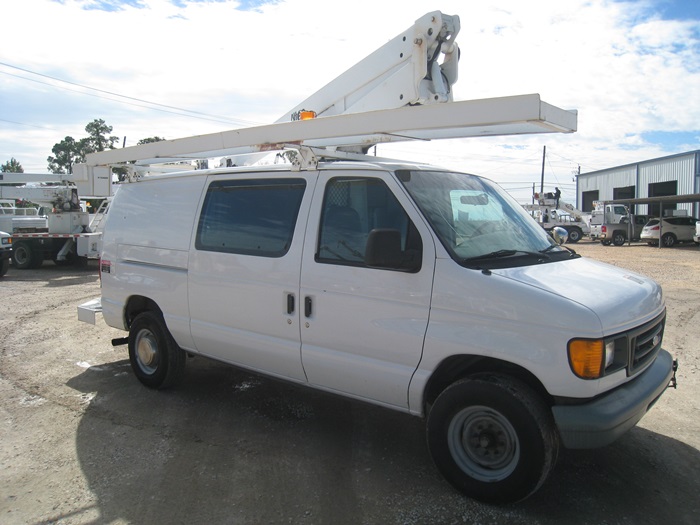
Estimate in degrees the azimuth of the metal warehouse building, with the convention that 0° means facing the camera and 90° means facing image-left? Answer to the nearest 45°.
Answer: approximately 45°

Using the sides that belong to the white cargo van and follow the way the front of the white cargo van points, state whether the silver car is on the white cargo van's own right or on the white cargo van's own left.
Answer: on the white cargo van's own left

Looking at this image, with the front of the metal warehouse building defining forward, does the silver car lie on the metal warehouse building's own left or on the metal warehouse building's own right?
on the metal warehouse building's own left

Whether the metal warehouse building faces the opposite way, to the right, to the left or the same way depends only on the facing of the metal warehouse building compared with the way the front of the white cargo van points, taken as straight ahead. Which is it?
to the right

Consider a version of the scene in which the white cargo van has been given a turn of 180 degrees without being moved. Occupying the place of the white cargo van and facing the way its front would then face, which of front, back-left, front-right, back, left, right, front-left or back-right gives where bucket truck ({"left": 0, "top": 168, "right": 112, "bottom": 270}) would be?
front

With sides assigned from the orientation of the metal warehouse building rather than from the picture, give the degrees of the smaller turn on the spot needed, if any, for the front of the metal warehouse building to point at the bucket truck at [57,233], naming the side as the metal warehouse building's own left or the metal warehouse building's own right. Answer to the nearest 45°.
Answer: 0° — it already faces it

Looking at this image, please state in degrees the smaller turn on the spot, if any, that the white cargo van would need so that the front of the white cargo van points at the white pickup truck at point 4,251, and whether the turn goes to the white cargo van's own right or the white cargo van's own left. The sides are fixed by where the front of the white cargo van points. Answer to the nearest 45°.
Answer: approximately 180°

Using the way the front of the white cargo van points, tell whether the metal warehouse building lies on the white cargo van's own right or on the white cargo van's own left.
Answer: on the white cargo van's own left
